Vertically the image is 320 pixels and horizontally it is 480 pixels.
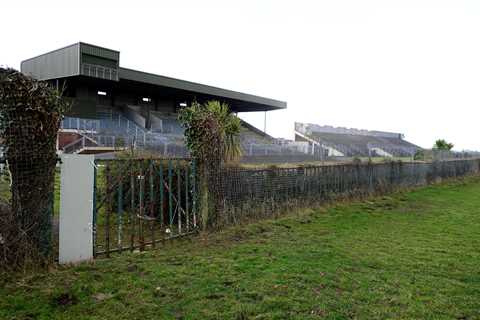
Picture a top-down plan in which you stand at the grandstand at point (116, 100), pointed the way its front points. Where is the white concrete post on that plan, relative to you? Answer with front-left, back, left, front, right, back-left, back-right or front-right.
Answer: front-right

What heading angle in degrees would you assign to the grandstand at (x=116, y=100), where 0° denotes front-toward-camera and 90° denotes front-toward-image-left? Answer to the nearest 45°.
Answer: approximately 315°

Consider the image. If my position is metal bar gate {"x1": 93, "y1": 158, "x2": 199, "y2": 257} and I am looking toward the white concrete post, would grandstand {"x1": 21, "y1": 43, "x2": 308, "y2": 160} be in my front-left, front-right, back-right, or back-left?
back-right

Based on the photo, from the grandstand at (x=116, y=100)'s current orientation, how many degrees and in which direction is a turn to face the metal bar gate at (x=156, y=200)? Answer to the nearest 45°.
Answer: approximately 45° to its right

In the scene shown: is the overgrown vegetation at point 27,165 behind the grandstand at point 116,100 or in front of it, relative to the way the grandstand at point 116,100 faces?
in front
